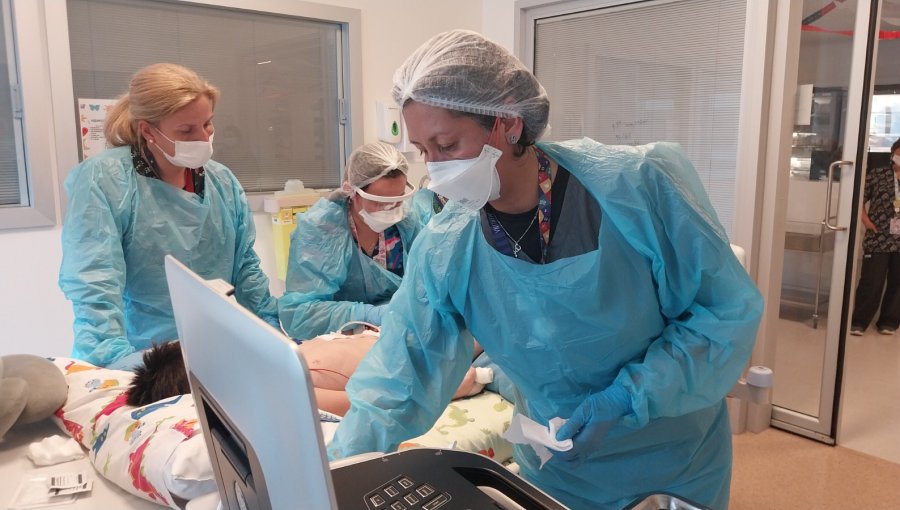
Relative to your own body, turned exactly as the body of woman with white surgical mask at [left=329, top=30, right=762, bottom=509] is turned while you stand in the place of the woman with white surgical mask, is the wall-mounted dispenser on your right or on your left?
on your right

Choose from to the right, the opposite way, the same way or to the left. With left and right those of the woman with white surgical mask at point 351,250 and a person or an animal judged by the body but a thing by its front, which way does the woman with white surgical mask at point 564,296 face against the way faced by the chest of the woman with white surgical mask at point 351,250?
to the right

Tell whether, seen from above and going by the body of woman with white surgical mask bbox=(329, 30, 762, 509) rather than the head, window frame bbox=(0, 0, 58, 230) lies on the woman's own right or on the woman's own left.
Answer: on the woman's own right

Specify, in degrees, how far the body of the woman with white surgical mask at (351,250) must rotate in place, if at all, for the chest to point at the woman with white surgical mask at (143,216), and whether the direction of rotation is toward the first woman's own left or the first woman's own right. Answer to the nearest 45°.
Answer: approximately 90° to the first woman's own right

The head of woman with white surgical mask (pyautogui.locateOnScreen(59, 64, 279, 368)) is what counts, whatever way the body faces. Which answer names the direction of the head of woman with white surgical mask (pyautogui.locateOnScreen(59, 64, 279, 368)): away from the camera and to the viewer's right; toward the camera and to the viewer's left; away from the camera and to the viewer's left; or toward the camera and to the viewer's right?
toward the camera and to the viewer's right

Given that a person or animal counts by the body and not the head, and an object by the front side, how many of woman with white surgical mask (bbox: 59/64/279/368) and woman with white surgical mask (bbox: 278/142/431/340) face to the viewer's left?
0

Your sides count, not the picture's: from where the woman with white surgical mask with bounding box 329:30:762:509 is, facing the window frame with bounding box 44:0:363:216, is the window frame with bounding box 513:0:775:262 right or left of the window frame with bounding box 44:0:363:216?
right

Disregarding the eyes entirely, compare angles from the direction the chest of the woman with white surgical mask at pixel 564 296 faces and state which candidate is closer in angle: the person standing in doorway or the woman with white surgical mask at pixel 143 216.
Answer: the woman with white surgical mask

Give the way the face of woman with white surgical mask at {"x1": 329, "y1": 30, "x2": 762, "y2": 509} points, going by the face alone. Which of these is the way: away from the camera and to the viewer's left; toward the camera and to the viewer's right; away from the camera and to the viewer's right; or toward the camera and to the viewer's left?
toward the camera and to the viewer's left

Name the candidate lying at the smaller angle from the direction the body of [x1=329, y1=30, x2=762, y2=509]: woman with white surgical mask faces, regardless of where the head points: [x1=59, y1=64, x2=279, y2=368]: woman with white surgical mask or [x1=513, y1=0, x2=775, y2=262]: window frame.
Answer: the woman with white surgical mask

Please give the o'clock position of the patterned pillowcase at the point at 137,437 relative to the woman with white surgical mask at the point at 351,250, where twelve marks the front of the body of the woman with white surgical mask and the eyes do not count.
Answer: The patterned pillowcase is roughly at 2 o'clock from the woman with white surgical mask.

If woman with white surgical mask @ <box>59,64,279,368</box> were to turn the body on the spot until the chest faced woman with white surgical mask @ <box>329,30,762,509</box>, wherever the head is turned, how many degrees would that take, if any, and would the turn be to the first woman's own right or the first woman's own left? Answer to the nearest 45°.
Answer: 0° — they already face them

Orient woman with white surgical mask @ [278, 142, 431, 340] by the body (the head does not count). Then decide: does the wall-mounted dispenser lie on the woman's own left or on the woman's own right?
on the woman's own left
